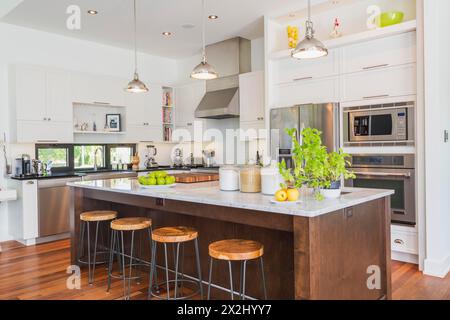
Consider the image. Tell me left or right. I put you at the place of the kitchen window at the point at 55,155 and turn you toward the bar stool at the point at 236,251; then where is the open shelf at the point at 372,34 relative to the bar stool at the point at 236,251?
left

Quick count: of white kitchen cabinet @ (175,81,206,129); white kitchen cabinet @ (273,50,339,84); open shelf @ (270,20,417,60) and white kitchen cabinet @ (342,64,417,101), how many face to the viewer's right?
0

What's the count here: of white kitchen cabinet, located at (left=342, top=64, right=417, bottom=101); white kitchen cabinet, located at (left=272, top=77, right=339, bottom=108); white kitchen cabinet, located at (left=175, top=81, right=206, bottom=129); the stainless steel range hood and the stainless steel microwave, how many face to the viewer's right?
0

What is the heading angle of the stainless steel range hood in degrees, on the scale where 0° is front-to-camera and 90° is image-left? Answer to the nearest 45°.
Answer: approximately 45°

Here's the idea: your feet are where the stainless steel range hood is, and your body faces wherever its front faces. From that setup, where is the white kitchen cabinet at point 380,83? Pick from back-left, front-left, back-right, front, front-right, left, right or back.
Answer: left

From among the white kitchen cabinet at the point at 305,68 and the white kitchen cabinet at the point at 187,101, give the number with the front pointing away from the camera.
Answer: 0

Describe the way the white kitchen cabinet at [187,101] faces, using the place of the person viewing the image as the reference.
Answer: facing the viewer and to the left of the viewer

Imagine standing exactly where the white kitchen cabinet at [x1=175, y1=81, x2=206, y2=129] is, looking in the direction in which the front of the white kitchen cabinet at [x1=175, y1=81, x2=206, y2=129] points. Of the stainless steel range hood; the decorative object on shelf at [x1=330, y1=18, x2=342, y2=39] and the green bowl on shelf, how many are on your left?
3

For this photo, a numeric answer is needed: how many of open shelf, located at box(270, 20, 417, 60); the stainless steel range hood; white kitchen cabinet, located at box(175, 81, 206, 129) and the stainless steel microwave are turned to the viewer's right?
0

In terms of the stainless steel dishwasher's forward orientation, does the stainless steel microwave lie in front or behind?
in front

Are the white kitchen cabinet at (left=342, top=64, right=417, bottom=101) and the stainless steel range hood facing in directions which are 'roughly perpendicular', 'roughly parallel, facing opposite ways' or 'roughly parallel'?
roughly parallel

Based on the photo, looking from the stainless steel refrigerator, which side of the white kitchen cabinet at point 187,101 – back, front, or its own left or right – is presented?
left

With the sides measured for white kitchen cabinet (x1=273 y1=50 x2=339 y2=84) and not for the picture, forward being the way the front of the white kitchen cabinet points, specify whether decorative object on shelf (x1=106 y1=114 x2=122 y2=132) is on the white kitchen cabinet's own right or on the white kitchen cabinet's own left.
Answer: on the white kitchen cabinet's own right

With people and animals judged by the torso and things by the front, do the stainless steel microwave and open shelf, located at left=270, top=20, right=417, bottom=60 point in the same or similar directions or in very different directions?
same or similar directions

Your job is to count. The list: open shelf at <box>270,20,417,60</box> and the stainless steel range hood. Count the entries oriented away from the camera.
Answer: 0

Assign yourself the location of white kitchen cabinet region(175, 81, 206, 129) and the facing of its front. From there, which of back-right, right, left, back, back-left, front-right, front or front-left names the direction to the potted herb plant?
front-left
